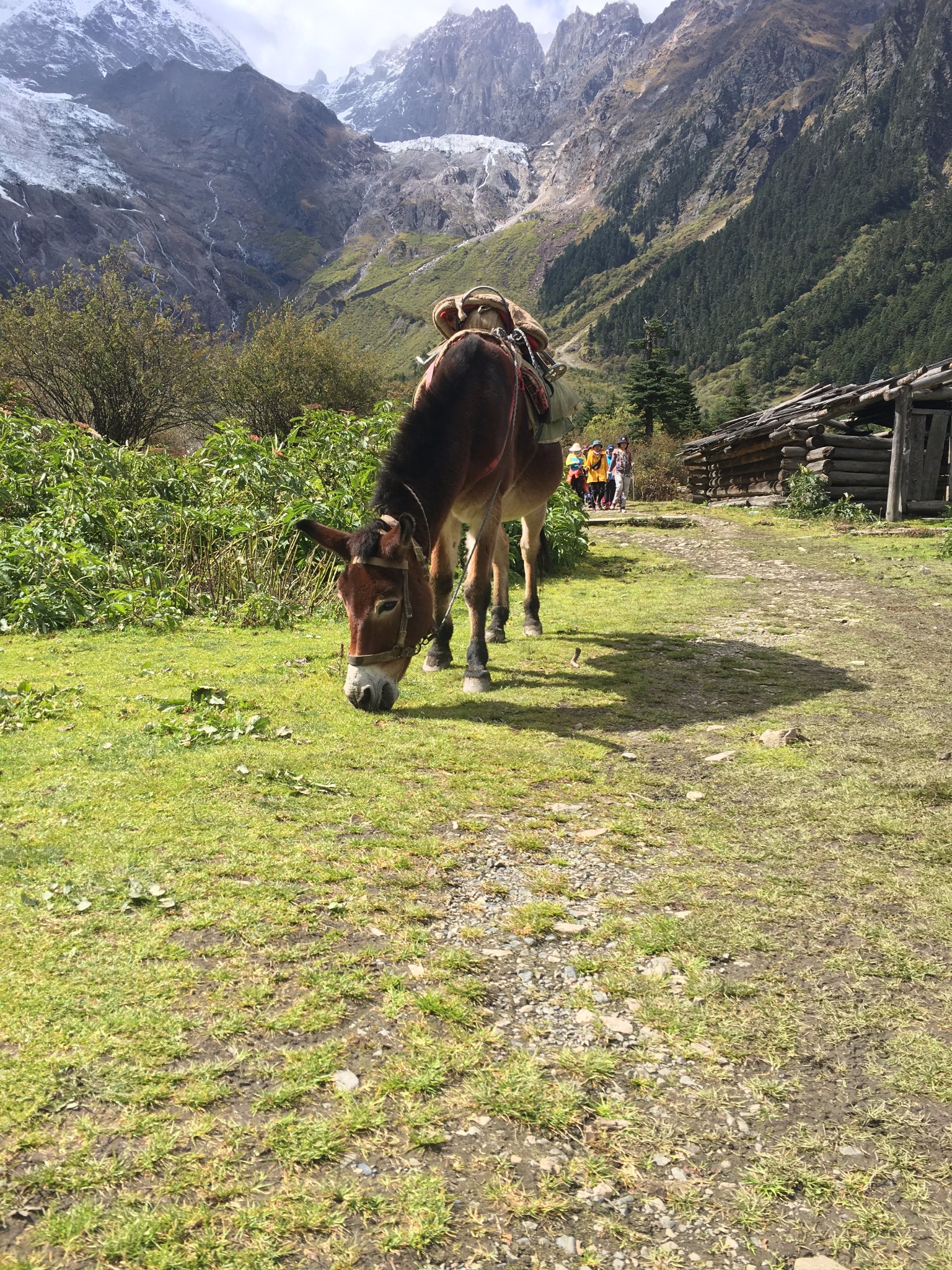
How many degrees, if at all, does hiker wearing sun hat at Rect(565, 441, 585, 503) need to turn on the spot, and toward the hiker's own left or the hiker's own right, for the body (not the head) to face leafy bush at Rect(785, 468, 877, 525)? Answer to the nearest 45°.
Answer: approximately 90° to the hiker's own left

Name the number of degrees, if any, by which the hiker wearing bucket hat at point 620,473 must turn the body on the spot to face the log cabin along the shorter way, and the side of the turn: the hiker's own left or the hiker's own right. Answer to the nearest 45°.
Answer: approximately 45° to the hiker's own left

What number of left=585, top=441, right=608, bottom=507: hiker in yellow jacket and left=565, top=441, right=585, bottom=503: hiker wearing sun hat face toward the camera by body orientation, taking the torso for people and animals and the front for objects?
2

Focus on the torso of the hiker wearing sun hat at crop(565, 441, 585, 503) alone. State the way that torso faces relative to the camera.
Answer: toward the camera

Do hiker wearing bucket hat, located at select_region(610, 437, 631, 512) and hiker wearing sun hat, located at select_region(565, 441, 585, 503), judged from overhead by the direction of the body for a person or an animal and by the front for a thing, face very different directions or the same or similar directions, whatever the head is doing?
same or similar directions

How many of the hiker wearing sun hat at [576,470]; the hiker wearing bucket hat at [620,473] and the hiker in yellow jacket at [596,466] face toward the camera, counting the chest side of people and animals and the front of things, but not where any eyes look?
3

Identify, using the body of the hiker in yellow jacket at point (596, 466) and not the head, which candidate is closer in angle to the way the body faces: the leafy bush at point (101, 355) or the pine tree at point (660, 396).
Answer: the leafy bush

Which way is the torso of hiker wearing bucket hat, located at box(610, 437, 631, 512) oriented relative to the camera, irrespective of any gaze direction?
toward the camera

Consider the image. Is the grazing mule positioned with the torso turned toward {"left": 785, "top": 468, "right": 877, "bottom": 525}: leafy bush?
no

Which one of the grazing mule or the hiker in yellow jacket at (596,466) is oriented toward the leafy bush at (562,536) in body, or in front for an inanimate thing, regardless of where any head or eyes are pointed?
the hiker in yellow jacket

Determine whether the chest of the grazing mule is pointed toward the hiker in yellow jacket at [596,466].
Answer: no

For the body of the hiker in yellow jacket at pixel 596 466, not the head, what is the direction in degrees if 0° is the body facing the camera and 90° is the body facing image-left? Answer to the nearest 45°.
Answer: approximately 0°

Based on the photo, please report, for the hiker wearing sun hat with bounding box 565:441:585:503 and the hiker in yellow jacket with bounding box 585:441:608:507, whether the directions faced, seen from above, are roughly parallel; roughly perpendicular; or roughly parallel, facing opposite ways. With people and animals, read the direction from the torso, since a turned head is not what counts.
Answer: roughly parallel

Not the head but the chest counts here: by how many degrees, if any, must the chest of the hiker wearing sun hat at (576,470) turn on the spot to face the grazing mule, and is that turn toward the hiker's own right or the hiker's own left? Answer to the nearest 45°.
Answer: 0° — they already face it

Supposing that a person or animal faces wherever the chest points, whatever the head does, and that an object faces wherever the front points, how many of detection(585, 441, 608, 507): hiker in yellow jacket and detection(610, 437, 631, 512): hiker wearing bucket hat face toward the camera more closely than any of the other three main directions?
2

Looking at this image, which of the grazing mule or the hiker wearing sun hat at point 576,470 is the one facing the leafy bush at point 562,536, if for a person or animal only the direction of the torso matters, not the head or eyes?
the hiker wearing sun hat

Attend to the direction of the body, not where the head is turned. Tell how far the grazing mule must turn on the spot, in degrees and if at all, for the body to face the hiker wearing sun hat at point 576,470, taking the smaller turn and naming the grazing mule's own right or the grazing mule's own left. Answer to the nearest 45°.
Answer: approximately 135° to the grazing mule's own right

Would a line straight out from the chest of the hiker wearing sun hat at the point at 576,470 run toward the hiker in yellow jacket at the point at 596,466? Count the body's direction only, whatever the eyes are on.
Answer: no
